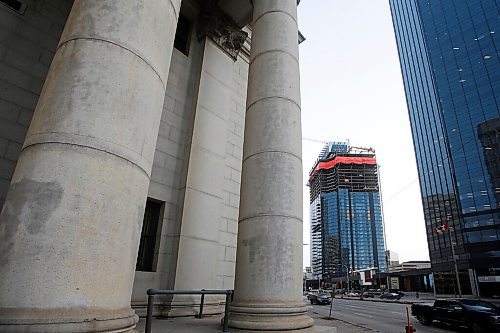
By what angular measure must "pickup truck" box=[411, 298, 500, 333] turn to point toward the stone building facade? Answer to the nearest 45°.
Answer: approximately 45° to its right

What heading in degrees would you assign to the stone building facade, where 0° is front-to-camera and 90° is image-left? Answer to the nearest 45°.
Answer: approximately 315°

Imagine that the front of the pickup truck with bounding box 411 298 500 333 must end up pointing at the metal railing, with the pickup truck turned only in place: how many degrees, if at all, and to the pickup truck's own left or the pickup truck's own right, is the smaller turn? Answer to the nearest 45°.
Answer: approximately 45° to the pickup truck's own right
